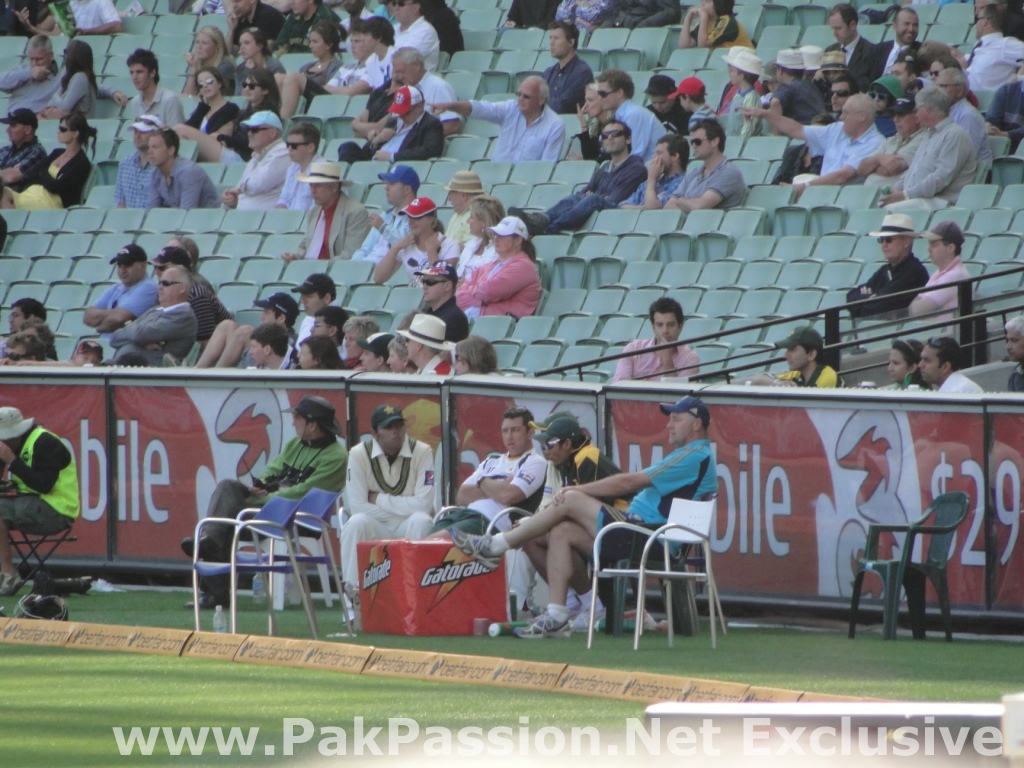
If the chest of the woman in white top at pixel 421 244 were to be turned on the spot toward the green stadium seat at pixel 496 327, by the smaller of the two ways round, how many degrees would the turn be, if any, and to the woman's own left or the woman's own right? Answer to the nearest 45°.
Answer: approximately 90° to the woman's own left

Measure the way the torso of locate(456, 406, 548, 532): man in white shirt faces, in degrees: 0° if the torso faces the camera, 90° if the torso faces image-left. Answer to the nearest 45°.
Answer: approximately 45°

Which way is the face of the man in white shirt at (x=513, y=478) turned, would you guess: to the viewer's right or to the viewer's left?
to the viewer's left

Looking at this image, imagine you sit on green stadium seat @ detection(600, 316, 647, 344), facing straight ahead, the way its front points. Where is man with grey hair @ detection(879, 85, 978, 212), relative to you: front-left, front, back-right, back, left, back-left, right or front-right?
back-left

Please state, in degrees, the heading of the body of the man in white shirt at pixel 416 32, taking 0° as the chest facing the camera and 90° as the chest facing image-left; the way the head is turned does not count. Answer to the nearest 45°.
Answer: approximately 45°
